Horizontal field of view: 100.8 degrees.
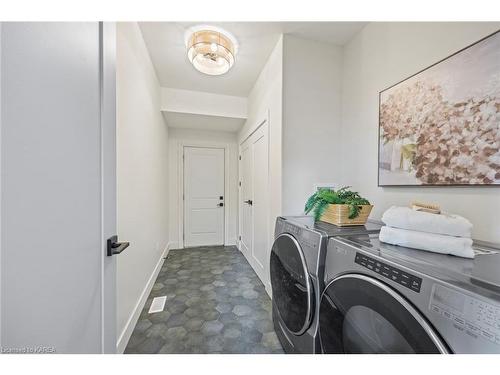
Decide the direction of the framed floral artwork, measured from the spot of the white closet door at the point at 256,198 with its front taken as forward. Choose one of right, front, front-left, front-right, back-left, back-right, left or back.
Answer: back-left

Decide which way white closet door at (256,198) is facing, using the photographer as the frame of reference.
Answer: facing to the left of the viewer

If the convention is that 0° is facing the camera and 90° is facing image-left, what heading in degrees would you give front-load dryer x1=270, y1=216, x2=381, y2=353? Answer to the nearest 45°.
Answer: approximately 45°

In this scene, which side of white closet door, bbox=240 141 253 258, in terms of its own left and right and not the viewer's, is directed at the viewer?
left
